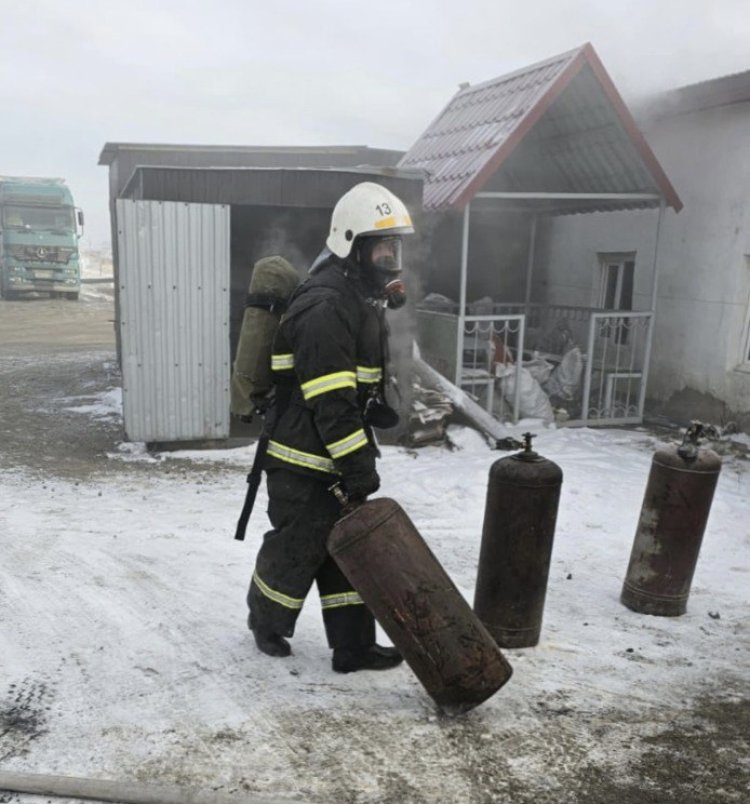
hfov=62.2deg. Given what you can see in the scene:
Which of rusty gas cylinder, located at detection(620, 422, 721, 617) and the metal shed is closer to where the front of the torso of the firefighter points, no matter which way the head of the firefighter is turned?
the rusty gas cylinder

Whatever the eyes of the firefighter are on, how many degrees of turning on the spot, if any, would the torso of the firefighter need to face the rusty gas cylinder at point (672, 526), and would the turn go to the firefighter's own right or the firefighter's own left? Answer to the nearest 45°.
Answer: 0° — they already face it

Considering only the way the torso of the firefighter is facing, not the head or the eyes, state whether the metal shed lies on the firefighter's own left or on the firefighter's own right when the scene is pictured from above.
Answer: on the firefighter's own left

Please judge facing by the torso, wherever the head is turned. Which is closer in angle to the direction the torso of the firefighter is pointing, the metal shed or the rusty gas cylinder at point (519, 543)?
the rusty gas cylinder

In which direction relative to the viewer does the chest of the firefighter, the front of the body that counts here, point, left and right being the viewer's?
facing to the right of the viewer

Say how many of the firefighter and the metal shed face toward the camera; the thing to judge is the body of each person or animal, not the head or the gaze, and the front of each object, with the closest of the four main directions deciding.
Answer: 1

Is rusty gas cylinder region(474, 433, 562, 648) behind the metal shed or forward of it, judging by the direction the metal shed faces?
forward

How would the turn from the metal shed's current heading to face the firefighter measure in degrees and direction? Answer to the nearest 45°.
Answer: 0° — it already faces them

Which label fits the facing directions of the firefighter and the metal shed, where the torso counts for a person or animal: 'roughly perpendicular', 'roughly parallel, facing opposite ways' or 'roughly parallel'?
roughly perpendicular
